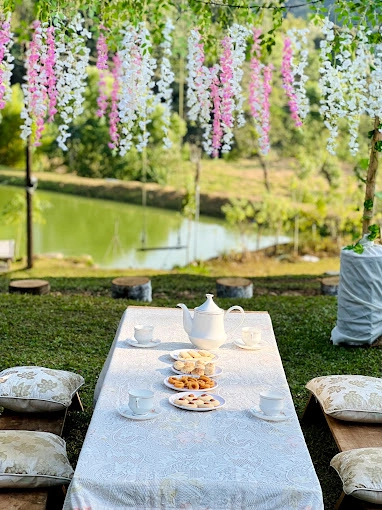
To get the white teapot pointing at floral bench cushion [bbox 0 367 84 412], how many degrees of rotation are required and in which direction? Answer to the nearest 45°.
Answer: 0° — it already faces it

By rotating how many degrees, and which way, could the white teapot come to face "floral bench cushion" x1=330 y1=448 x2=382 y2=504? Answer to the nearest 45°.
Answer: approximately 135° to its left

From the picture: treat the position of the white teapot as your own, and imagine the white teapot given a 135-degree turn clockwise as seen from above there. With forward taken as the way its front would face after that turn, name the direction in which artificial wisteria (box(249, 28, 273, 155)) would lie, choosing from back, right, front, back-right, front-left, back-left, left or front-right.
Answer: front-left

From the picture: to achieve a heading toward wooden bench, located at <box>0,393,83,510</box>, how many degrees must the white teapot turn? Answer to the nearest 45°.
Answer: approximately 45° to its left

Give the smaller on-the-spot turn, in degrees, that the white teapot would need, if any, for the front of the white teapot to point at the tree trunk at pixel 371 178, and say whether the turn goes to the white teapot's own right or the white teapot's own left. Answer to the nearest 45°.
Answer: approximately 135° to the white teapot's own right

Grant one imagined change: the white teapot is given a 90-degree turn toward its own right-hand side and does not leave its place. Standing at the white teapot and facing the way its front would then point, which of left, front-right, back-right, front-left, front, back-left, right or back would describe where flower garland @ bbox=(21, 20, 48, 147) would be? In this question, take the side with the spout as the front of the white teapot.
front-left

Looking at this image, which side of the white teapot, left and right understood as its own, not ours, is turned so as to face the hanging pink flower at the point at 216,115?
right

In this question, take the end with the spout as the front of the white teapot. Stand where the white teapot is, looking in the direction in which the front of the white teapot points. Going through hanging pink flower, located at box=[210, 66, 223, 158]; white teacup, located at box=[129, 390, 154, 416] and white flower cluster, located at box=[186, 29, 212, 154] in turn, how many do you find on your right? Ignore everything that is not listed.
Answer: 2

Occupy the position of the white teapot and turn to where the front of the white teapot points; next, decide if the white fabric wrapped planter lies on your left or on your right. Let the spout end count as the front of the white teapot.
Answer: on your right

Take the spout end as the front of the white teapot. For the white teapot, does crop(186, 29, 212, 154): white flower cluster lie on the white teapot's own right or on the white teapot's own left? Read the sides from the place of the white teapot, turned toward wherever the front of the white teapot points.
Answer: on the white teapot's own right

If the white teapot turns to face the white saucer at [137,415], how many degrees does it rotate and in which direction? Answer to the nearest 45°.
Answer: approximately 90° to its left

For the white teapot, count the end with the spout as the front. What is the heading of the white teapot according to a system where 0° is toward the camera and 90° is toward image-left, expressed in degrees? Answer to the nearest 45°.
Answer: approximately 90°

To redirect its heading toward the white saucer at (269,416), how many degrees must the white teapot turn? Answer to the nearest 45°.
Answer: approximately 90° to its left
